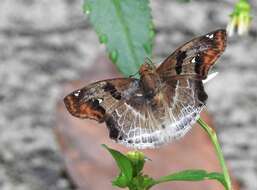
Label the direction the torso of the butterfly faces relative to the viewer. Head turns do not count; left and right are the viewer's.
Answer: facing away from the viewer
